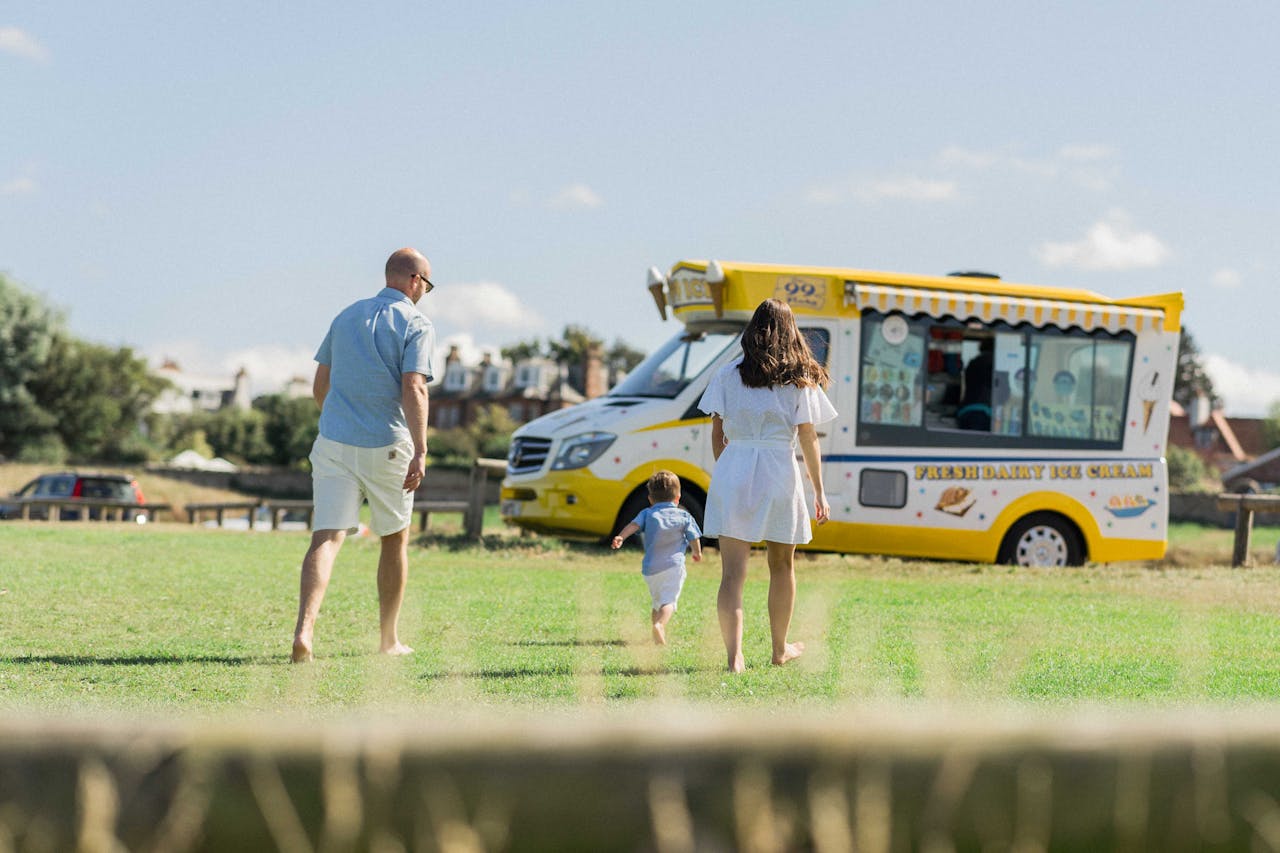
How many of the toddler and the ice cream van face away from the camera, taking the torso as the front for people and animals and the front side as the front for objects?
1

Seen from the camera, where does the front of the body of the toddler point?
away from the camera

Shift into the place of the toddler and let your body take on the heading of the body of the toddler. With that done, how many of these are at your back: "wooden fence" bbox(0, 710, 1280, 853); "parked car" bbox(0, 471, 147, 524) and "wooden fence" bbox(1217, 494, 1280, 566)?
1

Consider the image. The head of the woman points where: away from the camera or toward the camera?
away from the camera

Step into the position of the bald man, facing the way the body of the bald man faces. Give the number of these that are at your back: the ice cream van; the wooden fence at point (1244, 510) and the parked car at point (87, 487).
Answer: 0

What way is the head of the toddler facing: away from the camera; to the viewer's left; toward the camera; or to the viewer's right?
away from the camera

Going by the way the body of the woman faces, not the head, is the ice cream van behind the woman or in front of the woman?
in front

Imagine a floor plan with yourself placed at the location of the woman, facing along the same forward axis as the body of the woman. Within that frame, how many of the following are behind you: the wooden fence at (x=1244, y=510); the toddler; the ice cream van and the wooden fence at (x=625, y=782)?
1

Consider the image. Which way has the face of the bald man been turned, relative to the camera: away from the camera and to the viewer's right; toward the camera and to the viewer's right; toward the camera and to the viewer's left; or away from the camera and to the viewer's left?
away from the camera and to the viewer's right

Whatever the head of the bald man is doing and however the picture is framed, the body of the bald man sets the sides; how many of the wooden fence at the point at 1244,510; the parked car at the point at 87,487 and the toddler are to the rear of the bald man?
0

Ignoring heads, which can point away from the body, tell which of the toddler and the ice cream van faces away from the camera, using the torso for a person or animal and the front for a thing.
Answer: the toddler

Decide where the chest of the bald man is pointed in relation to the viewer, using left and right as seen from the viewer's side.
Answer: facing away from the viewer and to the right of the viewer

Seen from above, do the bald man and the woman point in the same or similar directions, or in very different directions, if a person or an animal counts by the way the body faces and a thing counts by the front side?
same or similar directions

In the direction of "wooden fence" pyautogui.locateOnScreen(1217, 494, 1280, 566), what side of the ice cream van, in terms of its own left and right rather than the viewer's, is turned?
back

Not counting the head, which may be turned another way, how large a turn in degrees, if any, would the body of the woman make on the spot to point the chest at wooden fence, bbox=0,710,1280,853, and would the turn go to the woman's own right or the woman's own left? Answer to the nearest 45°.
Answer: approximately 180°

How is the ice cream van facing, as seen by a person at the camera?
facing the viewer and to the left of the viewer

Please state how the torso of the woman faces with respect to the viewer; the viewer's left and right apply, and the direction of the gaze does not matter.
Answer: facing away from the viewer

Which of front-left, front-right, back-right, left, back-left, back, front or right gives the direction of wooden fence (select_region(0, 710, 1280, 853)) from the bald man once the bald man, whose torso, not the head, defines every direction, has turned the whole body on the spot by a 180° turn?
front-left

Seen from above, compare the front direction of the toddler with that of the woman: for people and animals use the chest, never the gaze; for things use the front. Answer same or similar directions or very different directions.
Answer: same or similar directions
